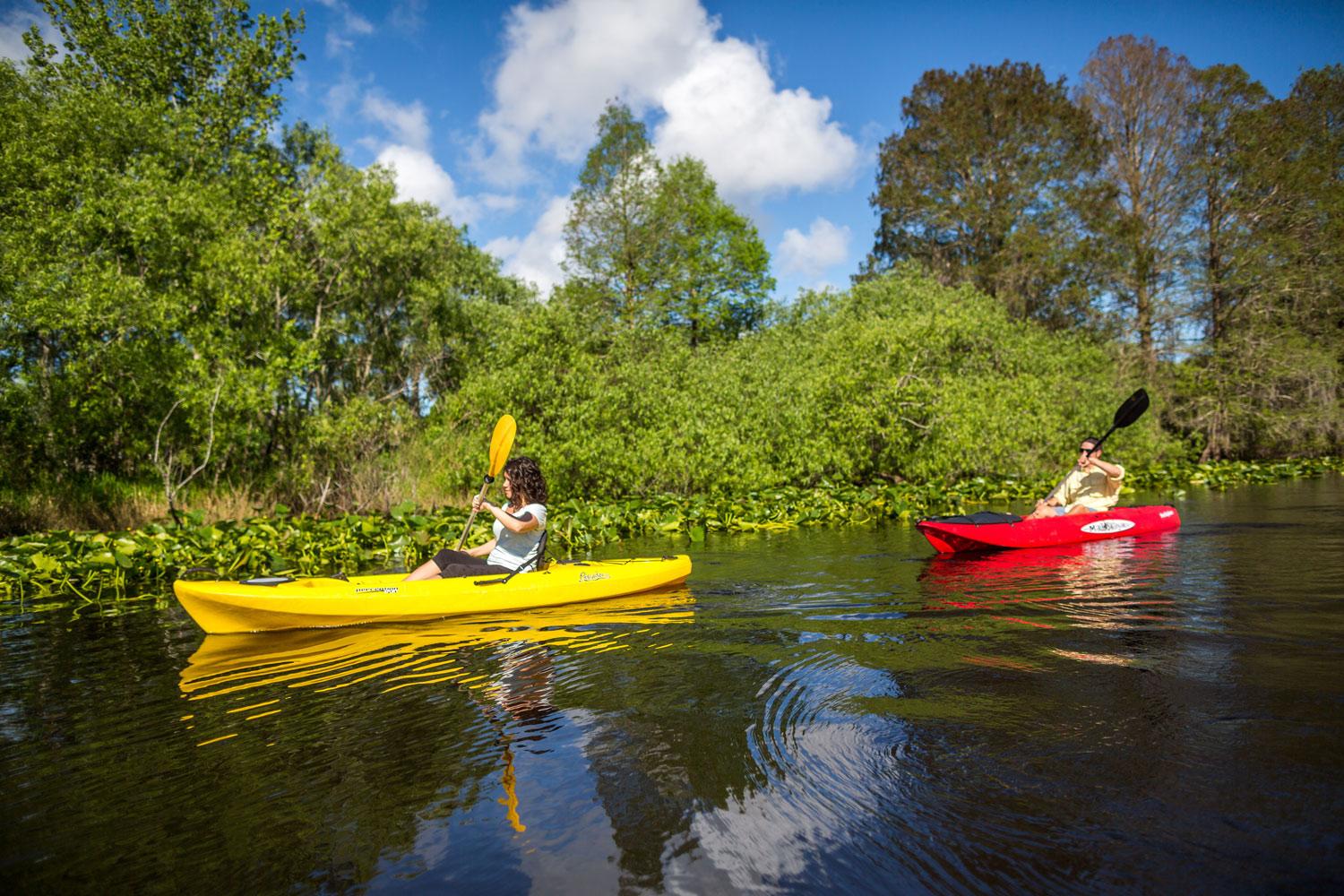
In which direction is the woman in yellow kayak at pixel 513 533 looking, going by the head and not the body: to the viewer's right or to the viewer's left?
to the viewer's left

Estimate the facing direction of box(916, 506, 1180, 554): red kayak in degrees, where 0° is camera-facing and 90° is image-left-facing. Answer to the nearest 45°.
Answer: approximately 45°

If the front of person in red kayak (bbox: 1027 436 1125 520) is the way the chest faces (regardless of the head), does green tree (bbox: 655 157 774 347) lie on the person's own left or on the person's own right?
on the person's own right

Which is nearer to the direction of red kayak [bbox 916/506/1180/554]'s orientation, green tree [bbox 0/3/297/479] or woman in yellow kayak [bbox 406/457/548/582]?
the woman in yellow kayak

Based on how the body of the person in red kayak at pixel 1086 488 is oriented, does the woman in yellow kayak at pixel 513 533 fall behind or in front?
in front

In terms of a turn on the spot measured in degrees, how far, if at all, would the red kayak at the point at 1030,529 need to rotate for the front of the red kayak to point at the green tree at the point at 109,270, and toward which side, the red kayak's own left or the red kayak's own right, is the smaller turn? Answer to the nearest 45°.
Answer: approximately 45° to the red kayak's own right

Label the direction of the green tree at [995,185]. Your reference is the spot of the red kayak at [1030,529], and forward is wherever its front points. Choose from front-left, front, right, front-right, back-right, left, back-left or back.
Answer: back-right

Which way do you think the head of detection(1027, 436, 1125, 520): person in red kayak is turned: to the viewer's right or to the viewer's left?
to the viewer's left

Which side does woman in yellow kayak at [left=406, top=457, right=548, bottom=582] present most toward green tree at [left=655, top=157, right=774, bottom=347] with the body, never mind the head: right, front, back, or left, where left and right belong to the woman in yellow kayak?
right

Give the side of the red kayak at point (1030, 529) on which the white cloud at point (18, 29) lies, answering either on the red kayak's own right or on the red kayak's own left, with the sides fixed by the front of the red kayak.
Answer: on the red kayak's own right

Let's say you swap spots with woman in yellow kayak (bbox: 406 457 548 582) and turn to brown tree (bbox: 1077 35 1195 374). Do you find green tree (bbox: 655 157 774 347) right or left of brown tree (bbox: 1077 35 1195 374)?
left
